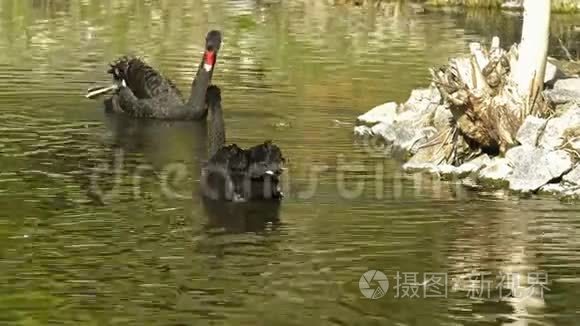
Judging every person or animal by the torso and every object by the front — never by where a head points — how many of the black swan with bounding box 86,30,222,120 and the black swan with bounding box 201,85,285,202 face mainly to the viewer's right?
1

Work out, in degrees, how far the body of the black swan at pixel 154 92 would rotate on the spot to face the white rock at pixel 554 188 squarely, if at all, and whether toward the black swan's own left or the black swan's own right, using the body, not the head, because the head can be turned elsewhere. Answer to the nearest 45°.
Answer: approximately 45° to the black swan's own right

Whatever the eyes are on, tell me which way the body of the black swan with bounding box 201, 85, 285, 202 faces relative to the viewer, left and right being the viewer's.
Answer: facing away from the viewer and to the left of the viewer

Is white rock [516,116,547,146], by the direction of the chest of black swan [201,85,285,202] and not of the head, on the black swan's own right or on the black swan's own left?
on the black swan's own right

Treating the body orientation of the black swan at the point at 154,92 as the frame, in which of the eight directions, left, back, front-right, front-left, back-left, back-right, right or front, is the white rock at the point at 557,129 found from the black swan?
front-right

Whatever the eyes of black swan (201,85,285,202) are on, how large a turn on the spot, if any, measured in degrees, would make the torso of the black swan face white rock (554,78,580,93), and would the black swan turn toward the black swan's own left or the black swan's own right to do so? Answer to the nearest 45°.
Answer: approximately 90° to the black swan's own right

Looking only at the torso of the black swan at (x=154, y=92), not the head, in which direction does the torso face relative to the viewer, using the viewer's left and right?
facing to the right of the viewer

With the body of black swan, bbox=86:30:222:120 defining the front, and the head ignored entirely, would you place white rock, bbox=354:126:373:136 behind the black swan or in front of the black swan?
in front

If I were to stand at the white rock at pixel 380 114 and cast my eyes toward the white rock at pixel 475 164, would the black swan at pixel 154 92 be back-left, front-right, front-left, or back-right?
back-right

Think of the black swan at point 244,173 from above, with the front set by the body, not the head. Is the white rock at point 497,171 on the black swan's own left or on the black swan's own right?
on the black swan's own right

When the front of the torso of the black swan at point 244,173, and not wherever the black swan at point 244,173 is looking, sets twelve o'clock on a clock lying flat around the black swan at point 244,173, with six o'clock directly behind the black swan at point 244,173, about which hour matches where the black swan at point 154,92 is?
the black swan at point 154,92 is roughly at 1 o'clock from the black swan at point 244,173.
